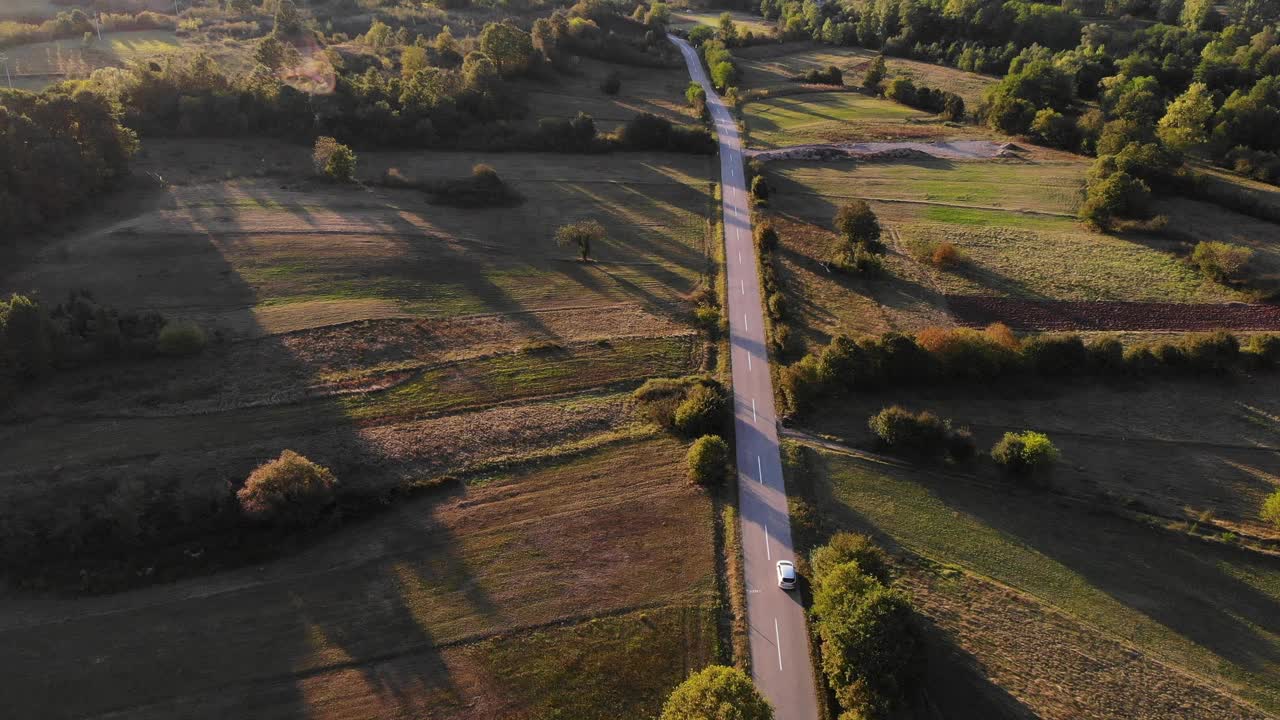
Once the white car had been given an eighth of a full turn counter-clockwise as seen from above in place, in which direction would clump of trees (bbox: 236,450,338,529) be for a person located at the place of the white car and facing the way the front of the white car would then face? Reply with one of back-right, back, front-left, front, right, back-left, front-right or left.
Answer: front-left

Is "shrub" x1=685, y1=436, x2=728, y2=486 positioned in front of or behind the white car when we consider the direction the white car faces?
in front

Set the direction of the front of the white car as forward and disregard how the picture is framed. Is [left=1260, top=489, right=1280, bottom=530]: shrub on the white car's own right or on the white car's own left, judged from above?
on the white car's own right

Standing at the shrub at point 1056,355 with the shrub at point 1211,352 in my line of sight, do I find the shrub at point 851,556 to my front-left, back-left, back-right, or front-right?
back-right

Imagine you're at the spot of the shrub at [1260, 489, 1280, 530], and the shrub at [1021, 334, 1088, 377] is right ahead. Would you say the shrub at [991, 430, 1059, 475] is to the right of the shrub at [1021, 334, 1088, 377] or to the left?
left

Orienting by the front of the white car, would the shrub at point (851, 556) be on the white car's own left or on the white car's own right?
on the white car's own right

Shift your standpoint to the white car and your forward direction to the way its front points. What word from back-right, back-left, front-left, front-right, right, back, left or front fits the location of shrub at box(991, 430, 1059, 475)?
front-right

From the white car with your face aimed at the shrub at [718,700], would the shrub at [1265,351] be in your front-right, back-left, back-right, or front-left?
back-left

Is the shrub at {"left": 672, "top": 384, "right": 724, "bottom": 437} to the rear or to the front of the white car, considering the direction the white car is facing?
to the front

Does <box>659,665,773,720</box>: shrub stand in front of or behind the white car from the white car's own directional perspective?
behind

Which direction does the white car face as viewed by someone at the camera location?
facing away from the viewer

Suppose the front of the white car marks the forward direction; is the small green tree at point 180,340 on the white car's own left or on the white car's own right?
on the white car's own left
